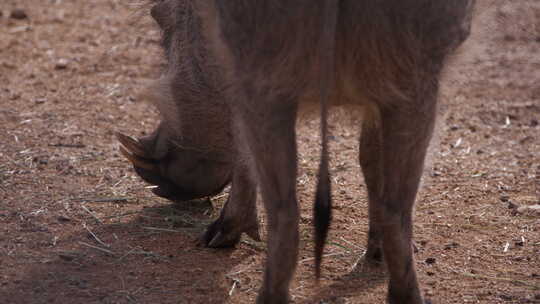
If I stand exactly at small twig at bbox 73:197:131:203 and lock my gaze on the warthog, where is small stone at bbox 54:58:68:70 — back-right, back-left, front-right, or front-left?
back-left

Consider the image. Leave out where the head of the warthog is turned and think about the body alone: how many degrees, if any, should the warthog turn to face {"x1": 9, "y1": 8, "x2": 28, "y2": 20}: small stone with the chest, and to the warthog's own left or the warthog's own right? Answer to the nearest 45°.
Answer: approximately 45° to the warthog's own left

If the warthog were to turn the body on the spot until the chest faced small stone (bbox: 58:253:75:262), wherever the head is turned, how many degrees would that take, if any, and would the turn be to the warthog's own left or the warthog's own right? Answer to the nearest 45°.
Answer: approximately 45° to the warthog's own left

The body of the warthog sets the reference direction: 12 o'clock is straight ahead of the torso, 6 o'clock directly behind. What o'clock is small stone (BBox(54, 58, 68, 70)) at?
The small stone is roughly at 11 o'clock from the warthog.

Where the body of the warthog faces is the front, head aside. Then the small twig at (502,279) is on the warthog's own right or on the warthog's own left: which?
on the warthog's own right

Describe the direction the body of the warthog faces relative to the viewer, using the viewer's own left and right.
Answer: facing away from the viewer
